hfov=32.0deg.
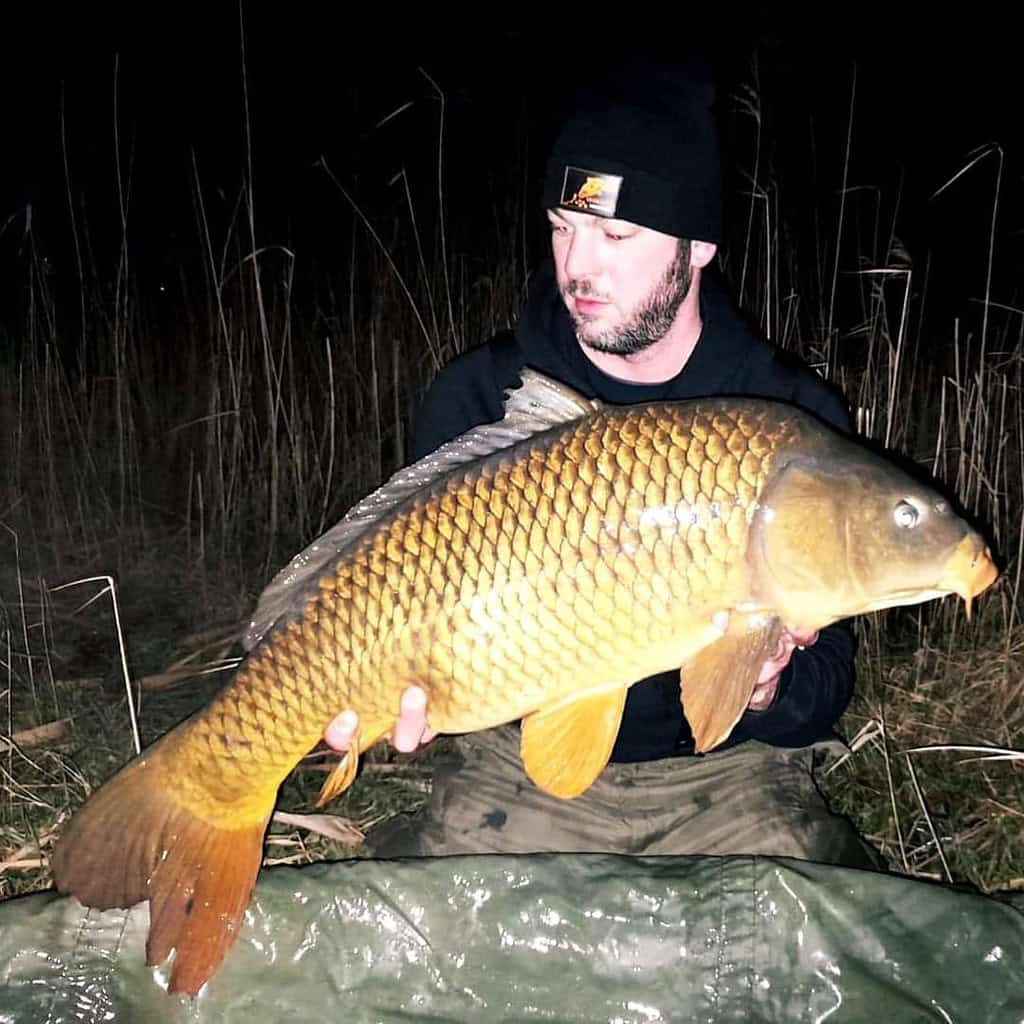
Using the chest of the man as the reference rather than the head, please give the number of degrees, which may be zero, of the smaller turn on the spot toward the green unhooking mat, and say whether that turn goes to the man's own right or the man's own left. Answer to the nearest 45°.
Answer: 0° — they already face it

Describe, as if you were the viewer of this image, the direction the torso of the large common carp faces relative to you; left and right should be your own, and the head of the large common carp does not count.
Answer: facing to the right of the viewer

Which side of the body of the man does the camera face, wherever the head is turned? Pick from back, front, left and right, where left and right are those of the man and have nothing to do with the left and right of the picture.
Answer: front
